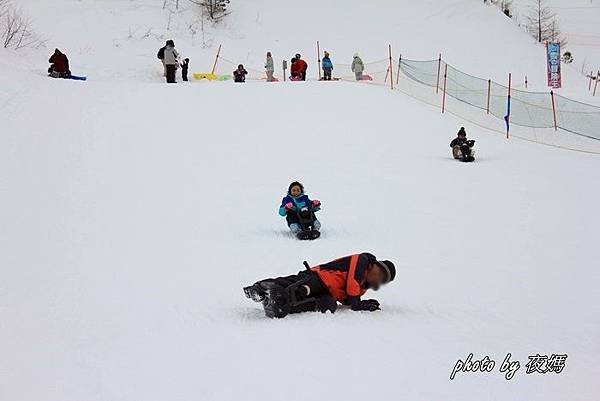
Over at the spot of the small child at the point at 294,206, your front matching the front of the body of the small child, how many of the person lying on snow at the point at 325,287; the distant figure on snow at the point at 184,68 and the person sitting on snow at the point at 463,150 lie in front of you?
1

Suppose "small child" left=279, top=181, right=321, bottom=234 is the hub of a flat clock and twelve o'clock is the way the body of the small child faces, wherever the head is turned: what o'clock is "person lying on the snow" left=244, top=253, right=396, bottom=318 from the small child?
The person lying on the snow is roughly at 12 o'clock from the small child.

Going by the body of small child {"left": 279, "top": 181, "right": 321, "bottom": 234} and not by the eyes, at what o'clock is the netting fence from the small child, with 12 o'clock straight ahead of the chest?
The netting fence is roughly at 7 o'clock from the small child.

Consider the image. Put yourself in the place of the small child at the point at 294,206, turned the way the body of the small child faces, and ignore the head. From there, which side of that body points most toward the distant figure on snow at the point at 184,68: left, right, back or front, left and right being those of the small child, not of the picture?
back

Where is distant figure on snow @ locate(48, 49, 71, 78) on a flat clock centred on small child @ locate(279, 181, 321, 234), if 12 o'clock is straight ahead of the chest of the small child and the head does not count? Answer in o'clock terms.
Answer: The distant figure on snow is roughly at 5 o'clock from the small child.

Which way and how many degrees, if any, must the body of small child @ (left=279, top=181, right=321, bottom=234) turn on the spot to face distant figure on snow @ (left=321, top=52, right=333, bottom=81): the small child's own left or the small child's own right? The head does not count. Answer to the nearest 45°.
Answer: approximately 180°

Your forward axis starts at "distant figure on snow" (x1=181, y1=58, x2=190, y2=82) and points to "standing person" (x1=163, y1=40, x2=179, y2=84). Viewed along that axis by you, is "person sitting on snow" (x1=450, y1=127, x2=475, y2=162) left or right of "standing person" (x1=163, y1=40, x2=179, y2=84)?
left

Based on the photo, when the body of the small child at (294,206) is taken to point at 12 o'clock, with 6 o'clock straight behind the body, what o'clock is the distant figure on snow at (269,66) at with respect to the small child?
The distant figure on snow is roughly at 6 o'clock from the small child.

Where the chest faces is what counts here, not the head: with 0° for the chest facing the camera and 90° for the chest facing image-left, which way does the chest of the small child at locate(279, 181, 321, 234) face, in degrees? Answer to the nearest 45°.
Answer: approximately 0°

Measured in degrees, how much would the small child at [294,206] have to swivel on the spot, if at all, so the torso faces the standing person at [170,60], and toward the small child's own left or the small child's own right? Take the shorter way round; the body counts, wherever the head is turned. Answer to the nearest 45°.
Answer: approximately 180°
